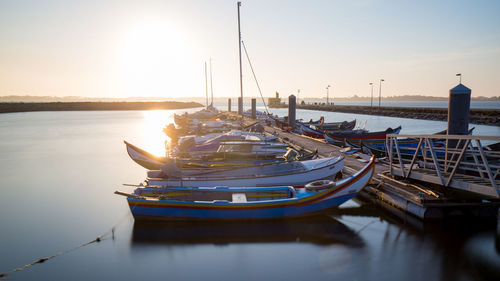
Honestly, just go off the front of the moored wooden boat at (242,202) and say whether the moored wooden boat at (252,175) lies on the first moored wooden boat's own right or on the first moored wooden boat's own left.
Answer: on the first moored wooden boat's own left

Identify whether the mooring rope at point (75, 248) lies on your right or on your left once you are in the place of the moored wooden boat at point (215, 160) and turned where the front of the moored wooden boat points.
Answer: on your left

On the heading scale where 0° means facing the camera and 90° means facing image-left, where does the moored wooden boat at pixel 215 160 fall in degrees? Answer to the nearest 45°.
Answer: approximately 90°

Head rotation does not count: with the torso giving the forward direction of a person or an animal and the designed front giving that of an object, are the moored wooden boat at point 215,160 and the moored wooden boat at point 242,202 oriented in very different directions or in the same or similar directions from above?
very different directions

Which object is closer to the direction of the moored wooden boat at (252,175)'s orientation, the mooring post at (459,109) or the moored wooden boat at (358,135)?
the mooring post

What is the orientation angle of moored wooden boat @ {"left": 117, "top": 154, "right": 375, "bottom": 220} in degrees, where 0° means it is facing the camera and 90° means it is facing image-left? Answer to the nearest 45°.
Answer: approximately 270°

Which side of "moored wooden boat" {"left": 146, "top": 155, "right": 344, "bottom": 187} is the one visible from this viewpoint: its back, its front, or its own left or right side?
right
